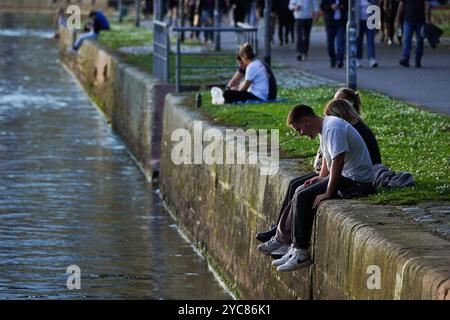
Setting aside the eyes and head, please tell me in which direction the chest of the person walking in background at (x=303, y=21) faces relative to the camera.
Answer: toward the camera

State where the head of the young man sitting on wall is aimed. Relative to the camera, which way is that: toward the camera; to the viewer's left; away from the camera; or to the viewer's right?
to the viewer's left

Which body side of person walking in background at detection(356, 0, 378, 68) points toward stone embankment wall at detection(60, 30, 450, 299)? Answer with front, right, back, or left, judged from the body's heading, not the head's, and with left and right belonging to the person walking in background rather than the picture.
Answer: front

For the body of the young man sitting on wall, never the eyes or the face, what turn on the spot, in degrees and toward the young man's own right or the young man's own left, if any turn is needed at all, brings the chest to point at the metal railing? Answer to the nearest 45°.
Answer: approximately 90° to the young man's own right

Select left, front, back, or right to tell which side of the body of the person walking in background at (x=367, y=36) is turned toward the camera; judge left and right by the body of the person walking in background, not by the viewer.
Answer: front

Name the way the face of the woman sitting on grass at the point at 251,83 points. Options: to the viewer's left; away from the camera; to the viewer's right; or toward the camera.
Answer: to the viewer's left

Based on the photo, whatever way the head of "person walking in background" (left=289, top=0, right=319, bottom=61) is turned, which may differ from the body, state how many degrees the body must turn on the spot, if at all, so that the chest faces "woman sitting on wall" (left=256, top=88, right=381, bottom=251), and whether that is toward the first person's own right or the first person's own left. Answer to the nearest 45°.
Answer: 0° — they already face them

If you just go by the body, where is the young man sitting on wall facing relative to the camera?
to the viewer's left

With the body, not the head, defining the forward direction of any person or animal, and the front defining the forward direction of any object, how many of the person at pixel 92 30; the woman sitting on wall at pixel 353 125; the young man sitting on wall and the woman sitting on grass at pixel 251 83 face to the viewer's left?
4

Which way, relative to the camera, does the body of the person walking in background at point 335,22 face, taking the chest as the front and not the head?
toward the camera

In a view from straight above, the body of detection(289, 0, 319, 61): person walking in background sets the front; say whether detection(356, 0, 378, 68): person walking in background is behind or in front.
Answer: in front

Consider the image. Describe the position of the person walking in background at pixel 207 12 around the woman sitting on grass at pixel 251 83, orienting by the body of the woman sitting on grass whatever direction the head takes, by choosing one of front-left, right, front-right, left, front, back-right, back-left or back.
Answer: right

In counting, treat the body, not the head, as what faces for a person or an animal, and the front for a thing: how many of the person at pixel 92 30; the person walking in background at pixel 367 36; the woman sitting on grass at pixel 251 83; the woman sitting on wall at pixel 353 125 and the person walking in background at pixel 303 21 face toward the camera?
2
